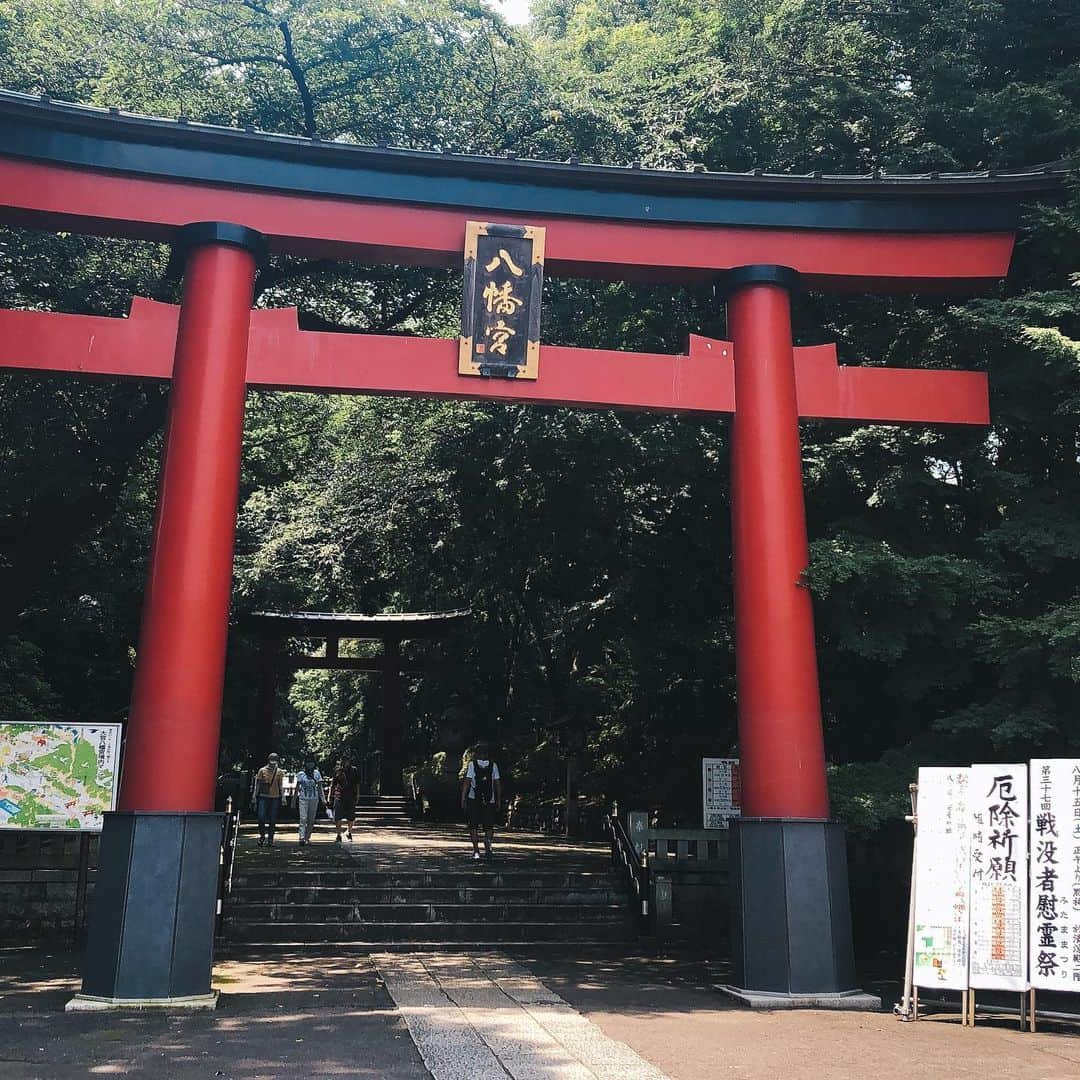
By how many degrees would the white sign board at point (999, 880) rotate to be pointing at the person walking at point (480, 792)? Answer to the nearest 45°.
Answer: approximately 135° to its right

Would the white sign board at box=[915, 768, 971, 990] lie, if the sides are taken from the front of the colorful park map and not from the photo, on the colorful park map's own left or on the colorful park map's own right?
on the colorful park map's own left

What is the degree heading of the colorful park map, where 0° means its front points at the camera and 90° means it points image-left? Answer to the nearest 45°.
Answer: approximately 0°

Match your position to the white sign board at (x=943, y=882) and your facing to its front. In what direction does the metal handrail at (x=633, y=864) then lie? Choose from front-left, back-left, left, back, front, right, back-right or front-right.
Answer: back-right

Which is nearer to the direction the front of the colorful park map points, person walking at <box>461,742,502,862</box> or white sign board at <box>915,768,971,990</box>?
the white sign board

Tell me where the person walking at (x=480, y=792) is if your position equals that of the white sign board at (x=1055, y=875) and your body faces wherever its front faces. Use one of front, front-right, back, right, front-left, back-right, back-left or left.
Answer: back-right

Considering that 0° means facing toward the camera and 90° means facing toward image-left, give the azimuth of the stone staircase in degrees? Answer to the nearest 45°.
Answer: approximately 0°
